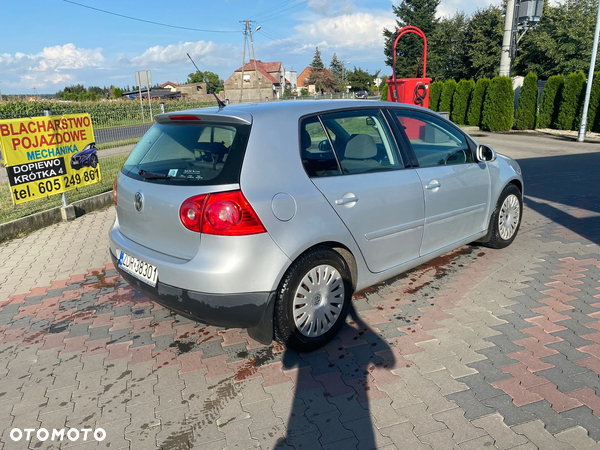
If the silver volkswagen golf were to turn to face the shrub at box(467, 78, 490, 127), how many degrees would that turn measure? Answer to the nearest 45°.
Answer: approximately 45° to its left

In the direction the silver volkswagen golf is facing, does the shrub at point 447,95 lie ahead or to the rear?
ahead

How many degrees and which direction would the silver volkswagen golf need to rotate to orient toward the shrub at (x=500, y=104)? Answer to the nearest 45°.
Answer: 0° — it already faces it

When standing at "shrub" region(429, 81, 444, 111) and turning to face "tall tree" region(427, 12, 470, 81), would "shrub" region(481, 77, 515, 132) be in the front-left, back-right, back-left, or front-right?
back-right

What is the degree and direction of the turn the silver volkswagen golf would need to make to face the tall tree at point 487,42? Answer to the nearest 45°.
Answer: approximately 45° to its left

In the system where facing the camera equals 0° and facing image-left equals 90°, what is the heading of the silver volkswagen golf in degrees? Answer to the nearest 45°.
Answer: approximately 225°

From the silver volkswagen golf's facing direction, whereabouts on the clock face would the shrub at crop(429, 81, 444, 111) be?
The shrub is roughly at 11 o'clock from the silver volkswagen golf.

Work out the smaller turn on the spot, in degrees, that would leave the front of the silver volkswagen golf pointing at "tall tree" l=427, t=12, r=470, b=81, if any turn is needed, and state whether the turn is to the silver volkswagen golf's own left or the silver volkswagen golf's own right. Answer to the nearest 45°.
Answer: approximately 45° to the silver volkswagen golf's own left

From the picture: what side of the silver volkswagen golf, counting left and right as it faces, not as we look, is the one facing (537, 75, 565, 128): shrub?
front

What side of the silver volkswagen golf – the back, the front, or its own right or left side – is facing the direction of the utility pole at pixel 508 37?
front

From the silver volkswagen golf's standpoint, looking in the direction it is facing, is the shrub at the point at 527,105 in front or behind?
in front

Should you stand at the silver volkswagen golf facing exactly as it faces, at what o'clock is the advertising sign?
The advertising sign is roughly at 9 o'clock from the silver volkswagen golf.

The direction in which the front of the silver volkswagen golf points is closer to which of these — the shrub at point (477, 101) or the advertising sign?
the shrub

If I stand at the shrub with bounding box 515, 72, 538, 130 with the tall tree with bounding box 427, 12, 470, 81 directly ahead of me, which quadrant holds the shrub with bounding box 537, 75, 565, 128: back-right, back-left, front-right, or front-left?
back-right
